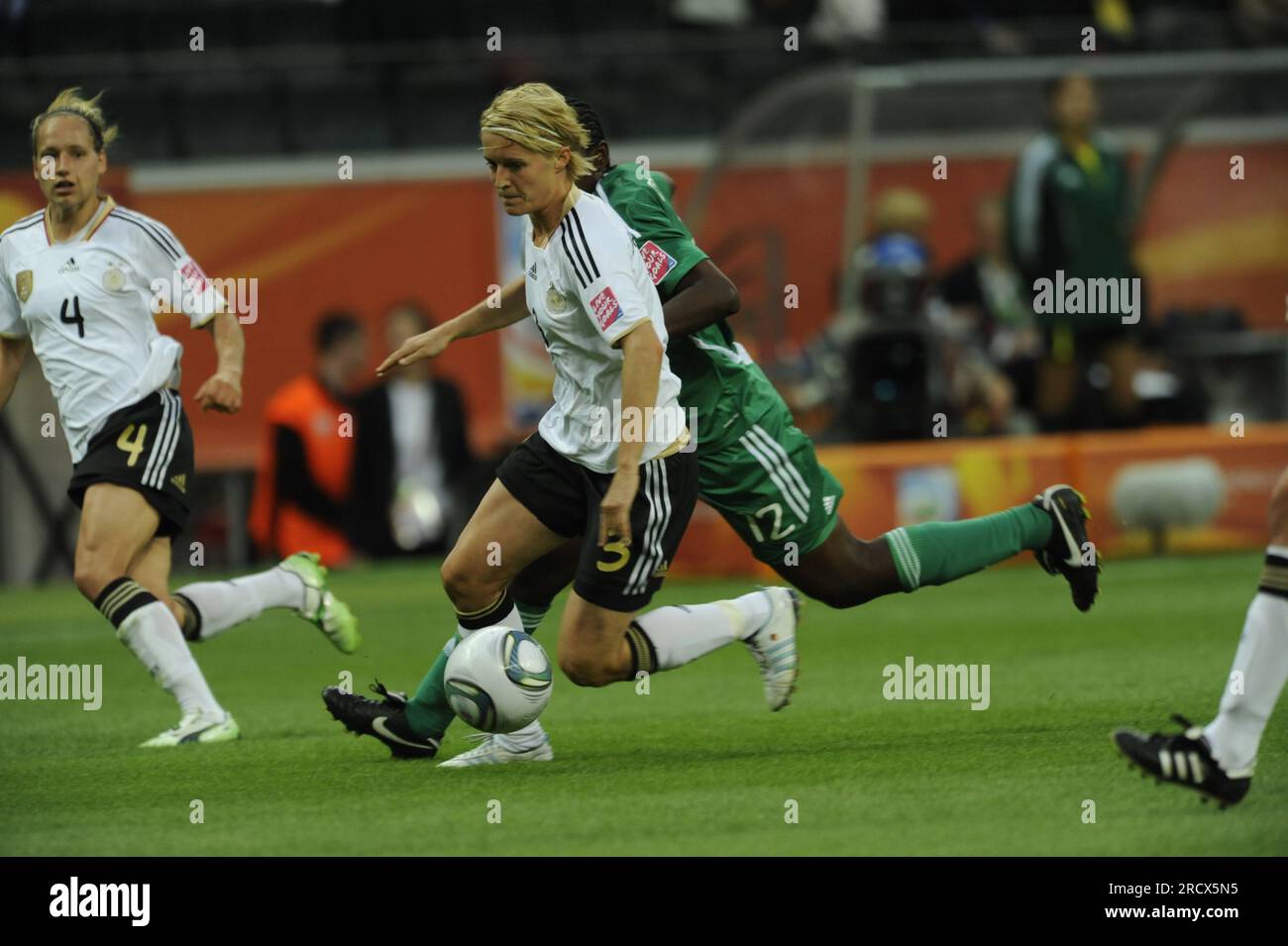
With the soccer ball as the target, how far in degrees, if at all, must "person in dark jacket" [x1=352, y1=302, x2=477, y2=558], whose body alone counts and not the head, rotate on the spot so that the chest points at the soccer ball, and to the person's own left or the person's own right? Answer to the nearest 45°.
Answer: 0° — they already face it

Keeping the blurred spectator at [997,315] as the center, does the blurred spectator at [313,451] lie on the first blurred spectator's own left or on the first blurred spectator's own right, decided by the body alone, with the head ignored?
on the first blurred spectator's own right

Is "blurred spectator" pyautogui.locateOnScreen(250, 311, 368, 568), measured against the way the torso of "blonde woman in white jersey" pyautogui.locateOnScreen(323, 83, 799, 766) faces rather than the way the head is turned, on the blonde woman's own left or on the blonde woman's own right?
on the blonde woman's own right

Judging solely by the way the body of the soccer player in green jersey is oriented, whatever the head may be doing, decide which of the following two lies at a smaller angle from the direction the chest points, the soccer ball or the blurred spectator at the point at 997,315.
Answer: the soccer ball

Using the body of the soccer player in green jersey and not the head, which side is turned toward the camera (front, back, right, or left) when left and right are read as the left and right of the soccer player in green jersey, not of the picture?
left

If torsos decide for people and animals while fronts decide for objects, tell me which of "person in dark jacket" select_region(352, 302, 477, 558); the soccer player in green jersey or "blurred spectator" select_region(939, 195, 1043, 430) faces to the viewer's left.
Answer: the soccer player in green jersey

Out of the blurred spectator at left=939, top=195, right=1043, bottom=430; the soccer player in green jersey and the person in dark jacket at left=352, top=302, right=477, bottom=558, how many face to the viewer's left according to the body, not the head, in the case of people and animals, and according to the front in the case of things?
1

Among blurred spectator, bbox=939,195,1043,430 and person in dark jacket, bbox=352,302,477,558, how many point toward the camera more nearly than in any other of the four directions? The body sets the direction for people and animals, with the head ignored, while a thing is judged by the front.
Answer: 2

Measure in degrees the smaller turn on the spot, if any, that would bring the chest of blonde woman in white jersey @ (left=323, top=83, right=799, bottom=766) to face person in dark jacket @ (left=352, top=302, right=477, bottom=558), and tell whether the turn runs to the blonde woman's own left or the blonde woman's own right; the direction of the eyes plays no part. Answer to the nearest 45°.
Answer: approximately 135° to the blonde woman's own right

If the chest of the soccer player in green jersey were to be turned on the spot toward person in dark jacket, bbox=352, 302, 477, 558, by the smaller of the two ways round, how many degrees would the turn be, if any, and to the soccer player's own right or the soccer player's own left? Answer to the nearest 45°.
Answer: approximately 90° to the soccer player's own right
